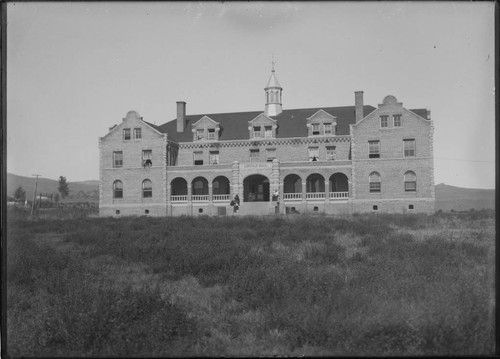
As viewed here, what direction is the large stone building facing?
toward the camera
